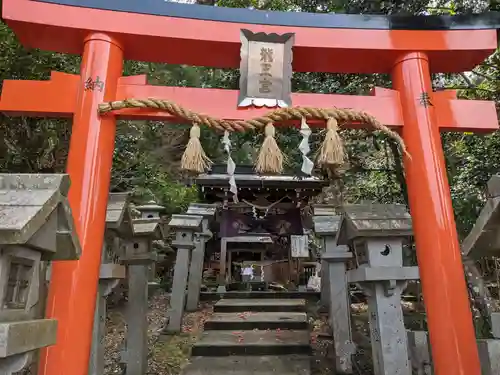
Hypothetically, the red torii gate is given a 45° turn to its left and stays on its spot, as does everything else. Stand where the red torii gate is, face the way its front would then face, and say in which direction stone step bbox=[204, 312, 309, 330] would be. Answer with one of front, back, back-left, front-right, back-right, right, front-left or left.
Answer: back-left

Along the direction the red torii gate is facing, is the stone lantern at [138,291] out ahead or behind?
behind

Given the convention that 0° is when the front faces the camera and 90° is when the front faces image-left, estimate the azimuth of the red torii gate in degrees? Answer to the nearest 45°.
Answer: approximately 0°

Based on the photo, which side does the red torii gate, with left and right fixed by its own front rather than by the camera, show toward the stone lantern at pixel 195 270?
back

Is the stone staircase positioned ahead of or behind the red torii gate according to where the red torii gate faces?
behind

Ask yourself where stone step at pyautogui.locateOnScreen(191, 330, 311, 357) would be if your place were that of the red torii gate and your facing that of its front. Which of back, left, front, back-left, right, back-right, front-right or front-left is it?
back

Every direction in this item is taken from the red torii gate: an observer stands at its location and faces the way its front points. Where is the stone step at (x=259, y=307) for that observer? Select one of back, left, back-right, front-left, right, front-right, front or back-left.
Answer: back

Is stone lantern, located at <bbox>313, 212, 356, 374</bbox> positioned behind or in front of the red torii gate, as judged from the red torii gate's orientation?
behind
